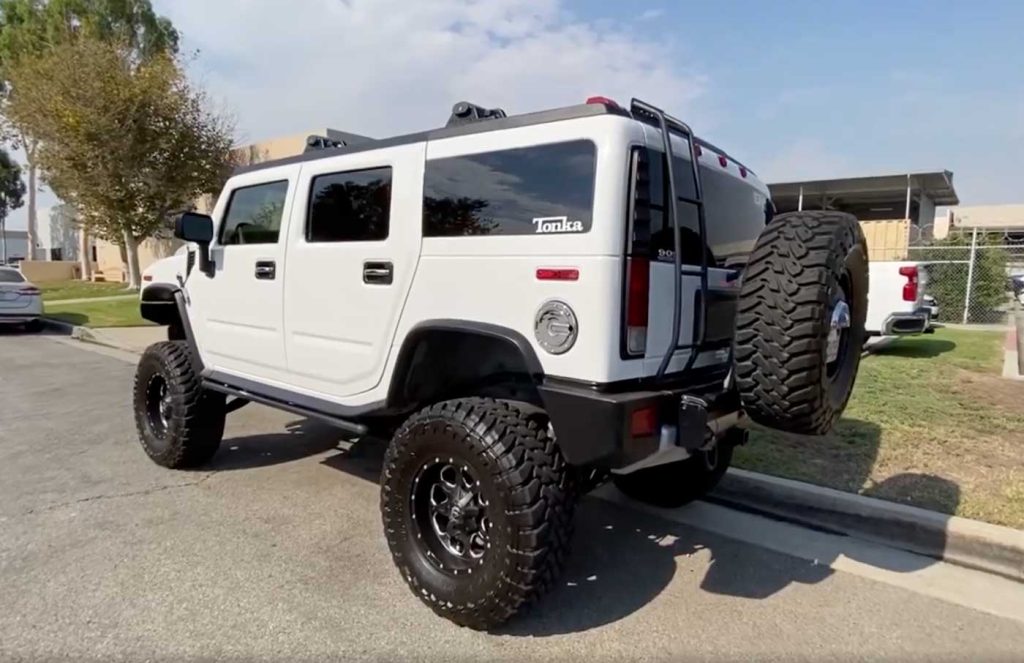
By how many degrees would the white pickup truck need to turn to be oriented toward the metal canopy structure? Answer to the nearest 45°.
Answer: approximately 45° to its right

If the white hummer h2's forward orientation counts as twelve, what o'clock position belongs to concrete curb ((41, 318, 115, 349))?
The concrete curb is roughly at 12 o'clock from the white hummer h2.

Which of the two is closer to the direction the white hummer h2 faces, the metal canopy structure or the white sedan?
the white sedan

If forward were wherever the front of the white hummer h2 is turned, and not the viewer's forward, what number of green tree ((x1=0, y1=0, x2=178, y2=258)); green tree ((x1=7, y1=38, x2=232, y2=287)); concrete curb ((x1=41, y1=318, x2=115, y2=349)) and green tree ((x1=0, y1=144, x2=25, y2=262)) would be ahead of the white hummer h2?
4

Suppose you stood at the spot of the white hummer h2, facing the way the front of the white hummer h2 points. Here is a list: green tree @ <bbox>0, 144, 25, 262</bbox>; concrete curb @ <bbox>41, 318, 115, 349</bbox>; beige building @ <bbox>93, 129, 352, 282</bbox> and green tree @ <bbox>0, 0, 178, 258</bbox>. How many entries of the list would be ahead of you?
4

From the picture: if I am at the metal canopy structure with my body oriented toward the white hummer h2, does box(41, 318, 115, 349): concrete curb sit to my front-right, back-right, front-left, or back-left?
front-right

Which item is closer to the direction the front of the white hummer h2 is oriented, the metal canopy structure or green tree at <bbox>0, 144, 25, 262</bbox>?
the green tree

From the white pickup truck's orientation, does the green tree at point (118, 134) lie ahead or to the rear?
ahead

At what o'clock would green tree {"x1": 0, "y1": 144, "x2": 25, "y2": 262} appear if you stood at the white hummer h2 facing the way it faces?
The green tree is roughly at 12 o'clock from the white hummer h2.

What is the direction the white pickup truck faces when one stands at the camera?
facing away from the viewer and to the left of the viewer

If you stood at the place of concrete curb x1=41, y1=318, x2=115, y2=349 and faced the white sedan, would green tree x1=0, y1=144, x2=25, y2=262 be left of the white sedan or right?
right

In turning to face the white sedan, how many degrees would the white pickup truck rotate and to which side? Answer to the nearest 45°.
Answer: approximately 45° to its left

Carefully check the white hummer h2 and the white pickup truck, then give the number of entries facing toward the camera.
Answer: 0

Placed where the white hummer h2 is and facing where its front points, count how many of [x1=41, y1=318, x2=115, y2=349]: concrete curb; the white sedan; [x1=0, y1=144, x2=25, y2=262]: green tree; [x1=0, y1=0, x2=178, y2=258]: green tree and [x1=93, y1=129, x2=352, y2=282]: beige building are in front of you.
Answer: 5

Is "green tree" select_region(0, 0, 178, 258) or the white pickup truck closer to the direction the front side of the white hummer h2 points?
the green tree

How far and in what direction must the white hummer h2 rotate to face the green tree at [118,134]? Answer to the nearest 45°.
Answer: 0° — it already faces it

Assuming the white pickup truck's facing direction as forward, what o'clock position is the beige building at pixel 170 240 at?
The beige building is roughly at 11 o'clock from the white pickup truck.

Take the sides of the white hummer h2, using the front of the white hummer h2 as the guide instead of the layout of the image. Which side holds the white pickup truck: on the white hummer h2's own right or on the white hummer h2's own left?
on the white hummer h2's own right

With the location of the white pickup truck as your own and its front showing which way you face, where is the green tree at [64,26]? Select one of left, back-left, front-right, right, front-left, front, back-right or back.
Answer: front-left
